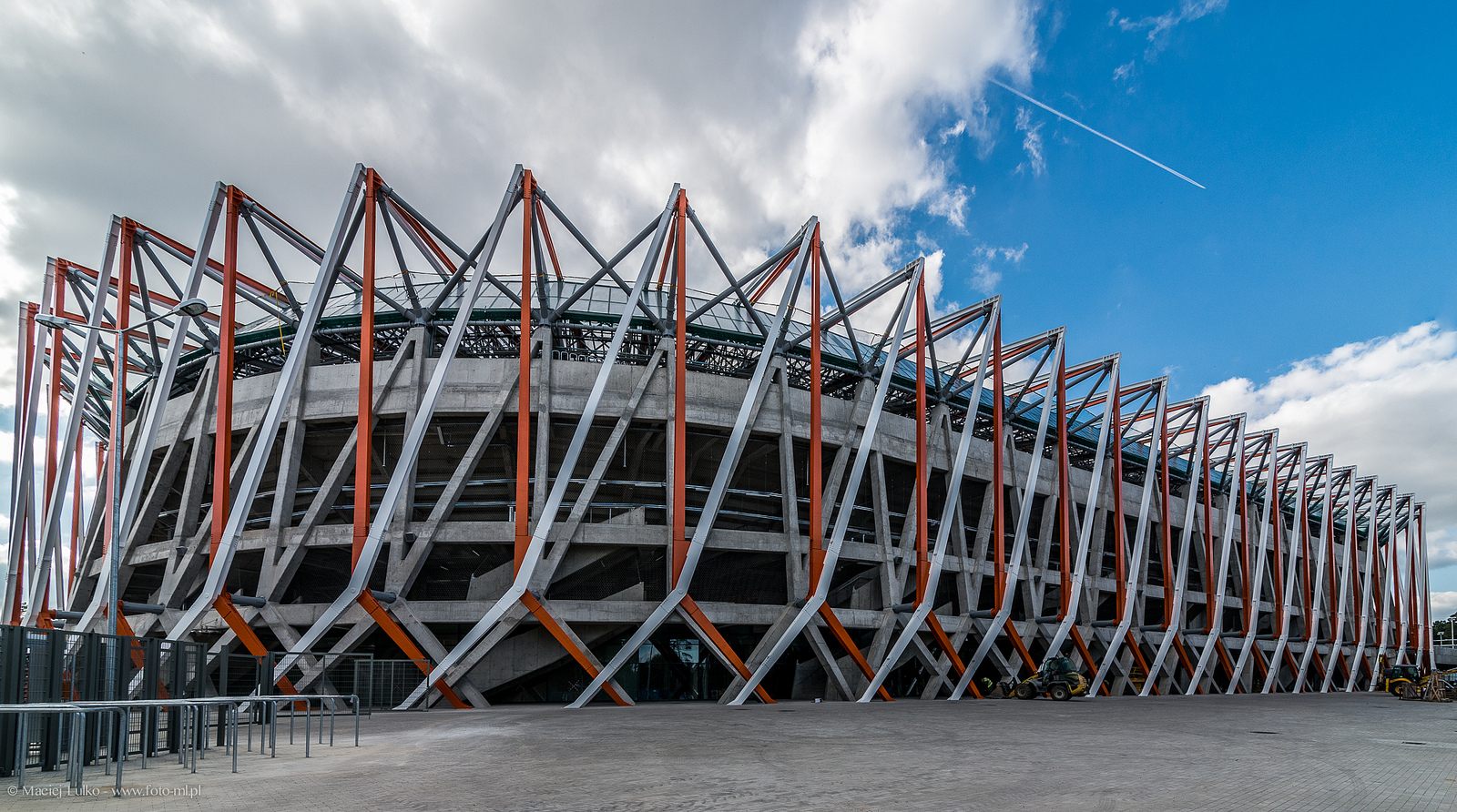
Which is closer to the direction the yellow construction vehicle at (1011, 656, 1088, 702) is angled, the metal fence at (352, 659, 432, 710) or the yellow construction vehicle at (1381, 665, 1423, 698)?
the metal fence

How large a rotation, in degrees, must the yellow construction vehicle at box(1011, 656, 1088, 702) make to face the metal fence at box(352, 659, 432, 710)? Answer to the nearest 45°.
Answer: approximately 45° to its left

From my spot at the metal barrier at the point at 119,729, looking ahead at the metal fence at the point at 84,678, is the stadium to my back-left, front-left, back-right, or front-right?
front-right

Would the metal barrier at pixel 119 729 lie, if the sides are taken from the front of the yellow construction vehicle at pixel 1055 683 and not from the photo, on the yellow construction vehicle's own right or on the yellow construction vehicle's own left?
on the yellow construction vehicle's own left

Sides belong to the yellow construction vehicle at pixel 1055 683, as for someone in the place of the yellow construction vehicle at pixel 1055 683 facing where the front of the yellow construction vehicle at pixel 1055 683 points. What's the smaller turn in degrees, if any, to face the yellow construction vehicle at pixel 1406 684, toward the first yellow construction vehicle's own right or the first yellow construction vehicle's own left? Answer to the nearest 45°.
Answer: approximately 135° to the first yellow construction vehicle's own right

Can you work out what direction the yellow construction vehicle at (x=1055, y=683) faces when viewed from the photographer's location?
facing to the left of the viewer

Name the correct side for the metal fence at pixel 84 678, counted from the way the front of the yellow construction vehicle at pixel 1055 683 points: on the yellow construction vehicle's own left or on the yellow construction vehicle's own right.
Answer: on the yellow construction vehicle's own left

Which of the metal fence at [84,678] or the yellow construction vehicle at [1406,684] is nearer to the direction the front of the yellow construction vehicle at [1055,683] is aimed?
the metal fence
